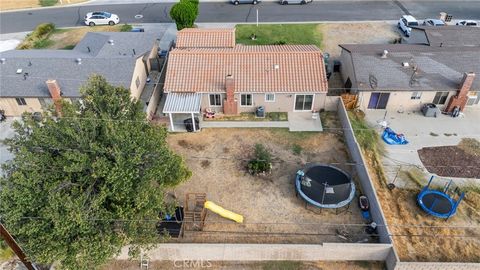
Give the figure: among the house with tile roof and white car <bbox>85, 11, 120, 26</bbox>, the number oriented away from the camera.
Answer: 1

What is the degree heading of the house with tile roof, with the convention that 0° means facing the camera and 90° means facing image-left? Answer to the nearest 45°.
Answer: approximately 180°

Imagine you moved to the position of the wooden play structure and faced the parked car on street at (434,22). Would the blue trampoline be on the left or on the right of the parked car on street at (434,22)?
right

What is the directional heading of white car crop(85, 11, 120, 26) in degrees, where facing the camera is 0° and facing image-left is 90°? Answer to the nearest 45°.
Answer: approximately 270°

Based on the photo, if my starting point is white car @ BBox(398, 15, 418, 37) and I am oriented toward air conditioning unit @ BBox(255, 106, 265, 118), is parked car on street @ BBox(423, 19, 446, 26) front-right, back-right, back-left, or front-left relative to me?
back-left

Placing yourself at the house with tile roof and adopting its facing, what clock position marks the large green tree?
The large green tree is roughly at 7 o'clock from the house with tile roof.

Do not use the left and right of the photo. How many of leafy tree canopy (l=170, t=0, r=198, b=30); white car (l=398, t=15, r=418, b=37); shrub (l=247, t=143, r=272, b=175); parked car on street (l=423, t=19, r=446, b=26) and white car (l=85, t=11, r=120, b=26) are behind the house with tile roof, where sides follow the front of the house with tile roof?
1

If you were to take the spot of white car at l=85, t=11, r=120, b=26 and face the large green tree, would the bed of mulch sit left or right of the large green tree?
left

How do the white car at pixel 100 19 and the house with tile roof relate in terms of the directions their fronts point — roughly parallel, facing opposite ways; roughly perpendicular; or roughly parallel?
roughly perpendicular

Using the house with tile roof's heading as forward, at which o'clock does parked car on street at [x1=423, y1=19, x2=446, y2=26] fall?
The parked car on street is roughly at 2 o'clock from the house with tile roof.

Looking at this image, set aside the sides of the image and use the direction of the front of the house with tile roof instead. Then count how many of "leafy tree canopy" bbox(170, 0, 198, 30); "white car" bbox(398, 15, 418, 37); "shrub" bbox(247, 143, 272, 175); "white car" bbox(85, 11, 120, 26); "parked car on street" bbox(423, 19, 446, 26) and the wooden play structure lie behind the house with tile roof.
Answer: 2

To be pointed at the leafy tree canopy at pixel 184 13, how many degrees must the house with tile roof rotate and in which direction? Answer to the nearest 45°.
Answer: approximately 45° to its left

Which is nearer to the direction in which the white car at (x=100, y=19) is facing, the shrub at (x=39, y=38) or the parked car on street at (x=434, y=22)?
the parked car on street

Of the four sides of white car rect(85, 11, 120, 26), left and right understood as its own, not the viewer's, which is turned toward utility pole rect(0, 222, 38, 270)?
right

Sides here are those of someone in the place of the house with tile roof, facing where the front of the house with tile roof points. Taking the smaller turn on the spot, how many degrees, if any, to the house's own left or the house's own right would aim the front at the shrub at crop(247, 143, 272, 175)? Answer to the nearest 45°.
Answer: approximately 180°
